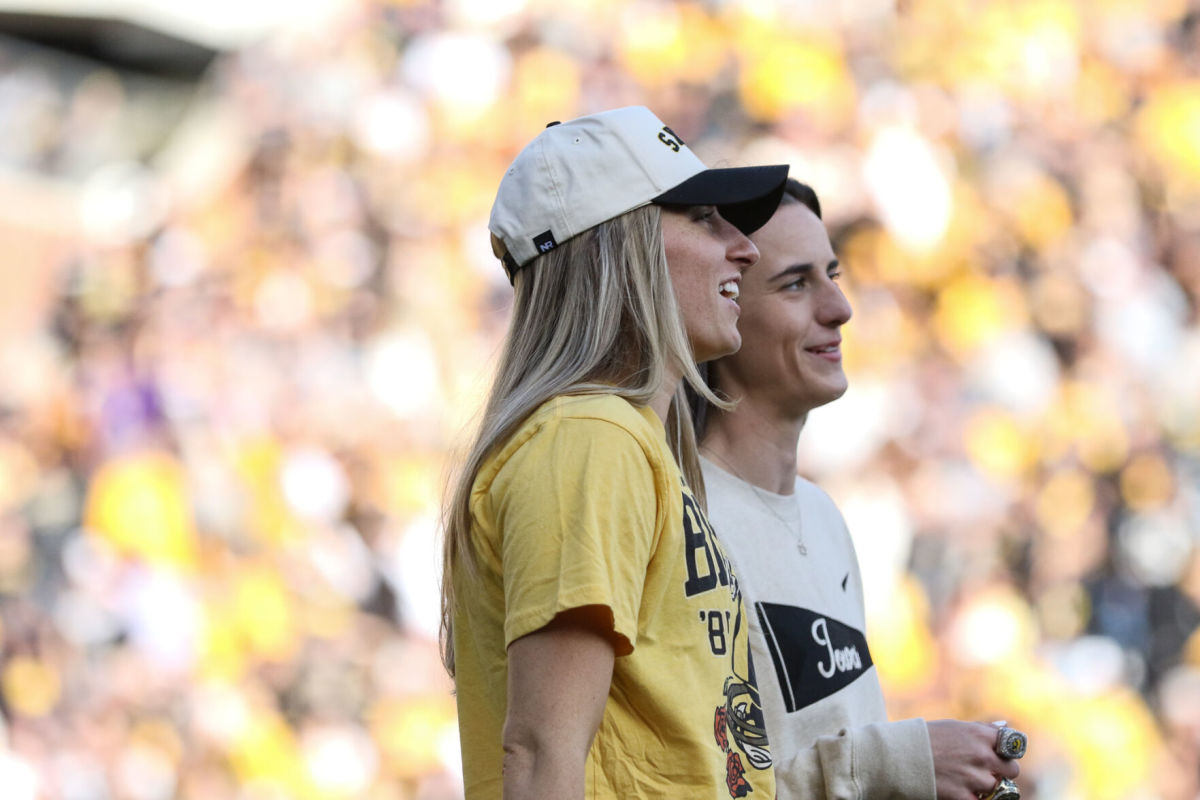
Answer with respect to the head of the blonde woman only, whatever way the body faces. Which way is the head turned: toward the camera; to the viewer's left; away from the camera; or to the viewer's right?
to the viewer's right

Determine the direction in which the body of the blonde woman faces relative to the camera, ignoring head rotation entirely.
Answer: to the viewer's right
